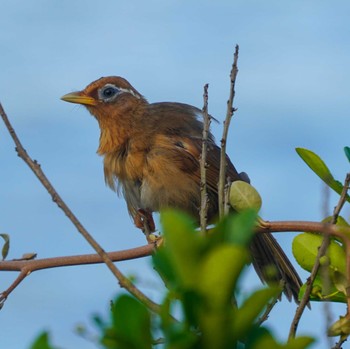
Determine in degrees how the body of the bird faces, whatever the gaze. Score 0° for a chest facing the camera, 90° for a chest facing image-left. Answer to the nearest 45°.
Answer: approximately 90°

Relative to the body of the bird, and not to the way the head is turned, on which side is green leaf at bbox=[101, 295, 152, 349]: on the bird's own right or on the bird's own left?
on the bird's own left

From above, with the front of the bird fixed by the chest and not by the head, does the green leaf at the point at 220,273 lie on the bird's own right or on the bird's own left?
on the bird's own left

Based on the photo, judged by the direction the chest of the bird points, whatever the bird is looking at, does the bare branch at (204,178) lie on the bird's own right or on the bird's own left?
on the bird's own left

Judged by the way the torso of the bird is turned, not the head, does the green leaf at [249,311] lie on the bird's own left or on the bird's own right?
on the bird's own left

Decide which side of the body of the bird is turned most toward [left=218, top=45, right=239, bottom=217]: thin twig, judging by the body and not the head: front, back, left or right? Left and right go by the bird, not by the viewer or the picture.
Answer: left
